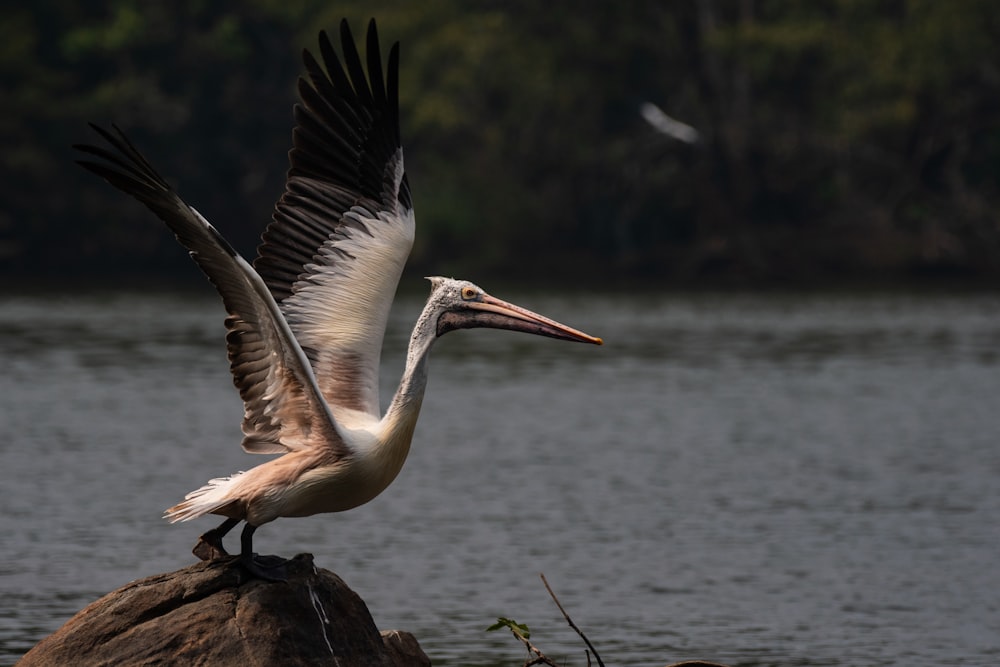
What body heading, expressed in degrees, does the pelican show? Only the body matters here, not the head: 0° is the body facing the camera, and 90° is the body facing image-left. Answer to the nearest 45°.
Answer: approximately 270°
